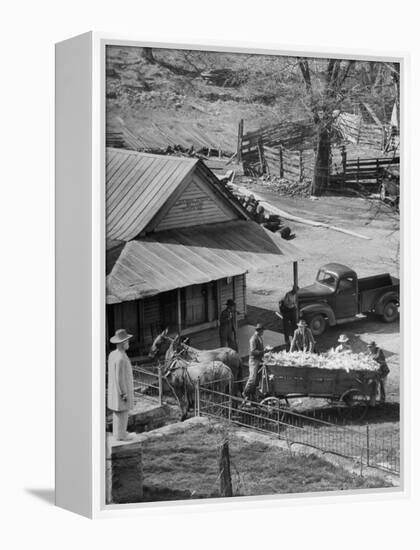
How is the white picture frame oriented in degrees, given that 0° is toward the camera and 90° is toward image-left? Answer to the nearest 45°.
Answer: approximately 315°
